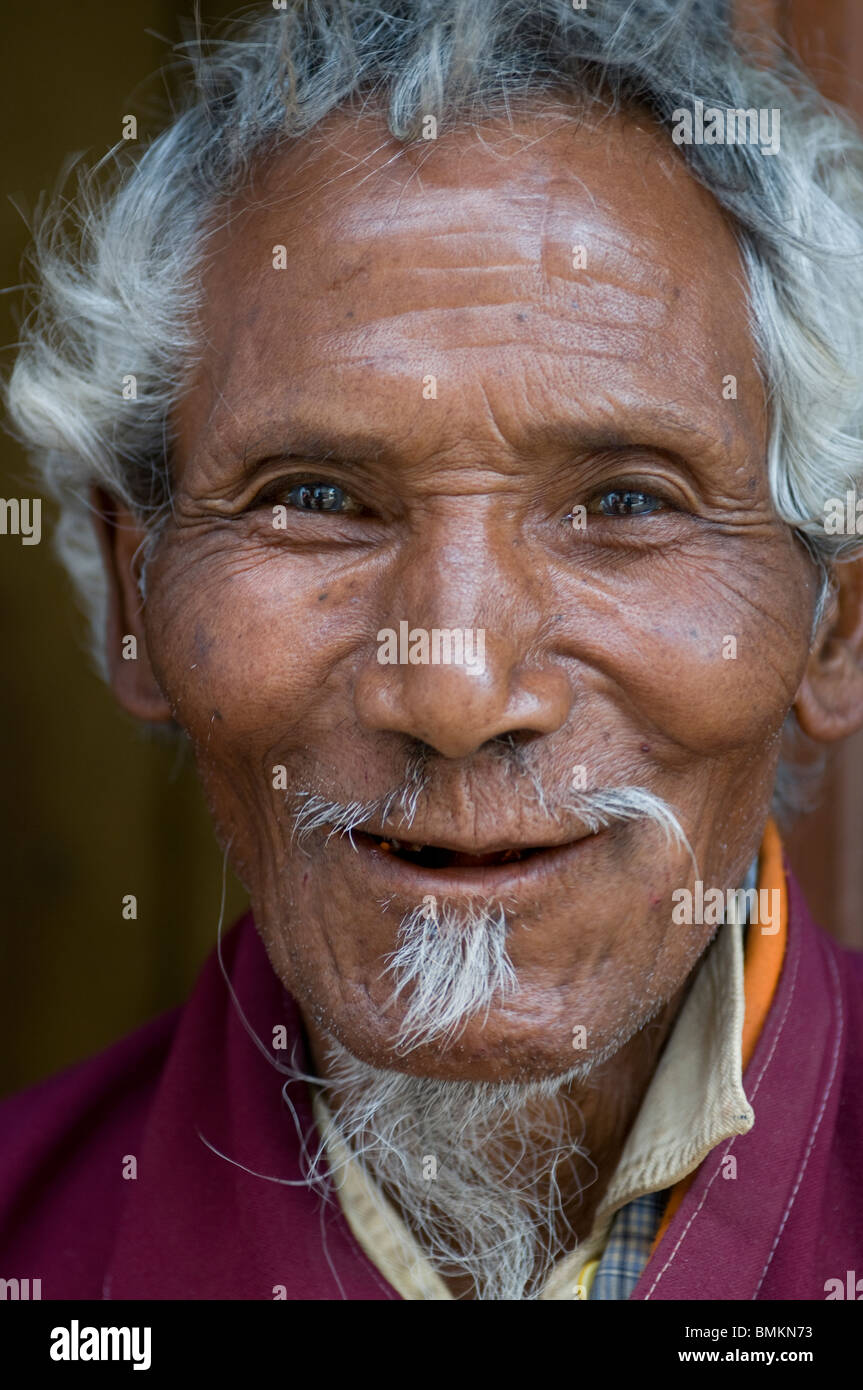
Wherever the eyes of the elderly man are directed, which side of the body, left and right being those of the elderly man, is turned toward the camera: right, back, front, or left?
front

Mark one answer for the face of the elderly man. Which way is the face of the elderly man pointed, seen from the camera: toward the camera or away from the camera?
toward the camera
